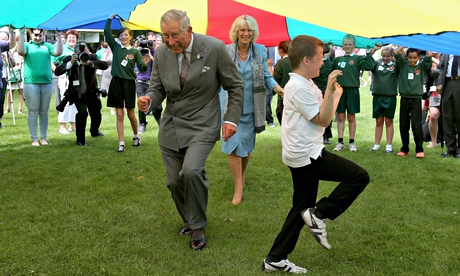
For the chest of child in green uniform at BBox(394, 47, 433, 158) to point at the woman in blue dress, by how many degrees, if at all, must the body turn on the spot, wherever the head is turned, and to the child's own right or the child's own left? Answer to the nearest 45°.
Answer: approximately 45° to the child's own right

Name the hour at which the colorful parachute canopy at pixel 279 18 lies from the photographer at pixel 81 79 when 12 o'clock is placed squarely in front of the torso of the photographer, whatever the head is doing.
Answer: The colorful parachute canopy is roughly at 11 o'clock from the photographer.

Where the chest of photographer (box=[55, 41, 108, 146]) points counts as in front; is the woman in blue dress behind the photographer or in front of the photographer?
in front

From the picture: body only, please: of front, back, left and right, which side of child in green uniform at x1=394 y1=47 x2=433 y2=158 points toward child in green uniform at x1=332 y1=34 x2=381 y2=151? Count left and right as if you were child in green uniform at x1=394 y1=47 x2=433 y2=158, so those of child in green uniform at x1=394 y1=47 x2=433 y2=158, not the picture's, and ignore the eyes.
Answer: right

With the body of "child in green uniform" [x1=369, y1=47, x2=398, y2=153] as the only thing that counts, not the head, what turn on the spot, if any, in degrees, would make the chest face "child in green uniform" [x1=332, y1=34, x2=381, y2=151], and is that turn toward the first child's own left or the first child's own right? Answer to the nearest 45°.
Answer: approximately 90° to the first child's own right

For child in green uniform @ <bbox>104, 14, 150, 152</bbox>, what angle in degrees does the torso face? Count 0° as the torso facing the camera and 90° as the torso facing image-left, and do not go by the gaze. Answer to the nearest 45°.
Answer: approximately 0°

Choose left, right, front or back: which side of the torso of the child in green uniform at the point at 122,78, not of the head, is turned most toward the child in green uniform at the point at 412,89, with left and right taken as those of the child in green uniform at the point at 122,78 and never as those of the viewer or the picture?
left

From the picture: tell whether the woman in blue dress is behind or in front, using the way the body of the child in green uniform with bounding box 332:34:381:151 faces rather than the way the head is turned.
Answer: in front

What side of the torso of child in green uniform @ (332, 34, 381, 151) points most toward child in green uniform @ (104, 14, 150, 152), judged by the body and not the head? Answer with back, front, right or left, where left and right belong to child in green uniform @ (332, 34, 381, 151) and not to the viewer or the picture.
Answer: right

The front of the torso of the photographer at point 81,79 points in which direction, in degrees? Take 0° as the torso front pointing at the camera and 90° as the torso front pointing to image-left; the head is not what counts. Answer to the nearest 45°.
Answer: approximately 0°
